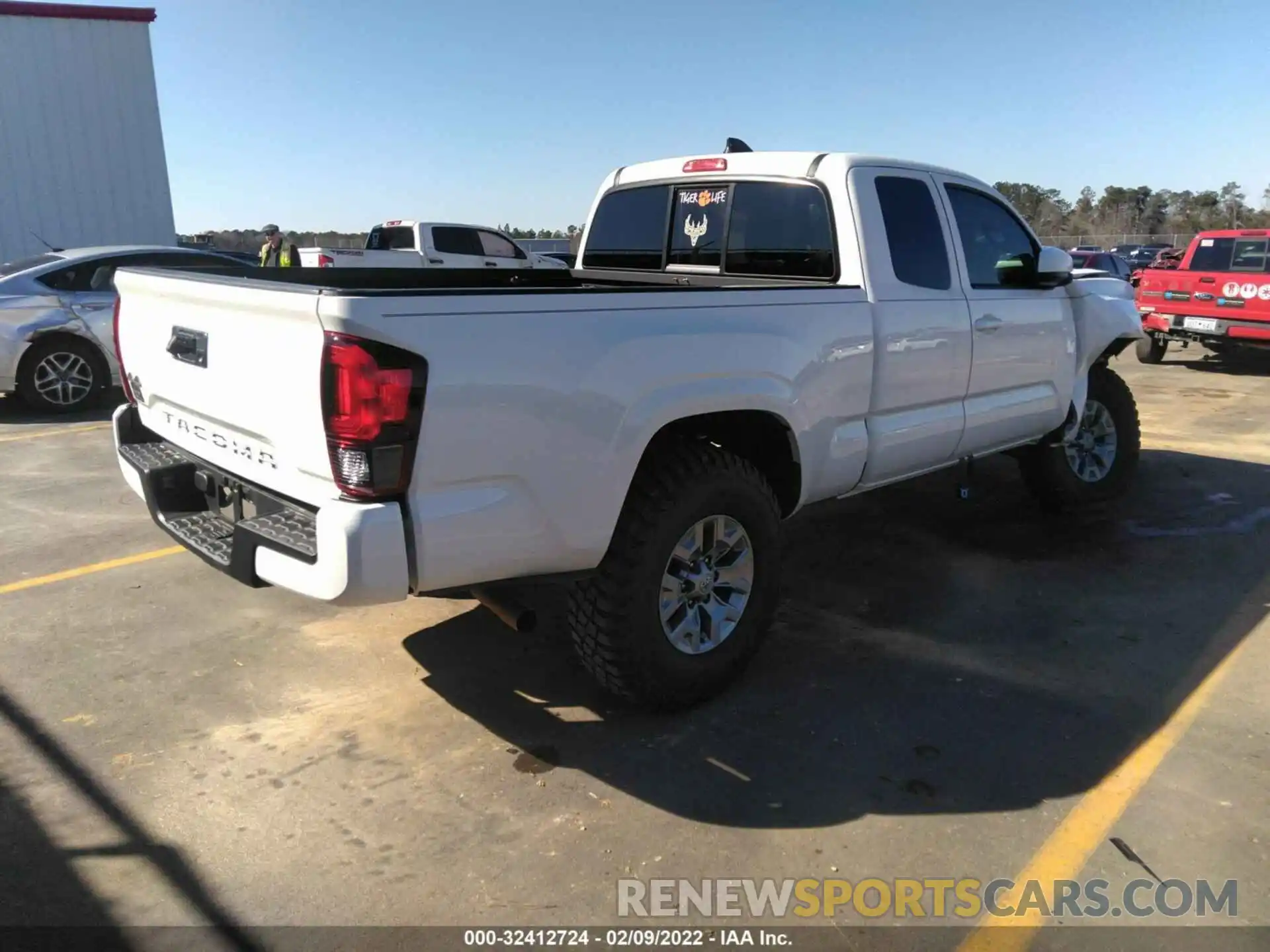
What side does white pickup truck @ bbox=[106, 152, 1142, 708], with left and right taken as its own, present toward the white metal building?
left

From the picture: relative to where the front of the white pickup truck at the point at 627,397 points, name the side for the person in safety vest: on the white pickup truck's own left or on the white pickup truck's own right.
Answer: on the white pickup truck's own left

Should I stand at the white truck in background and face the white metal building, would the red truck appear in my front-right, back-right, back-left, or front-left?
back-left

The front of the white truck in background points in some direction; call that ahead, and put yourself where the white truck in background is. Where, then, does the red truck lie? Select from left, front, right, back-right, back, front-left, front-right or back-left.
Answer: right

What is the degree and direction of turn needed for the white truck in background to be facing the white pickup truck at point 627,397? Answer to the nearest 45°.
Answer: approximately 135° to its right

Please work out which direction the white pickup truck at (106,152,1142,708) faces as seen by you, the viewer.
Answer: facing away from the viewer and to the right of the viewer
